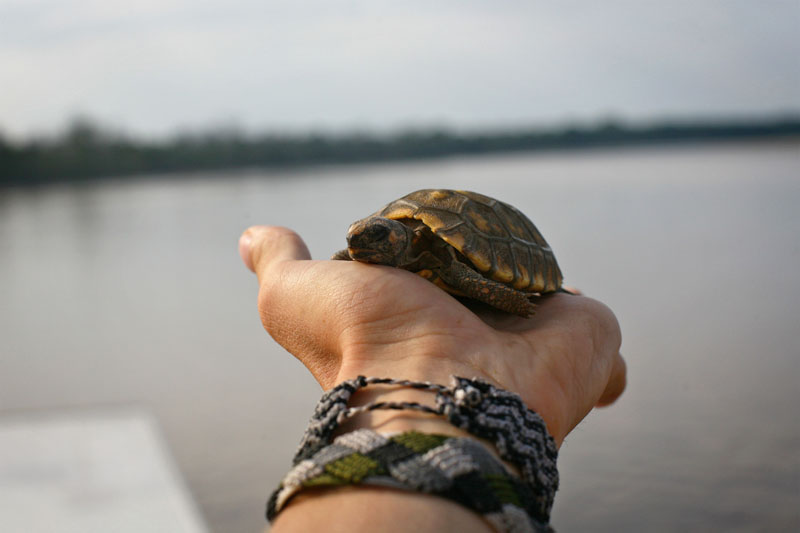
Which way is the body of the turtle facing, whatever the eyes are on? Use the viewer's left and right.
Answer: facing the viewer and to the left of the viewer
